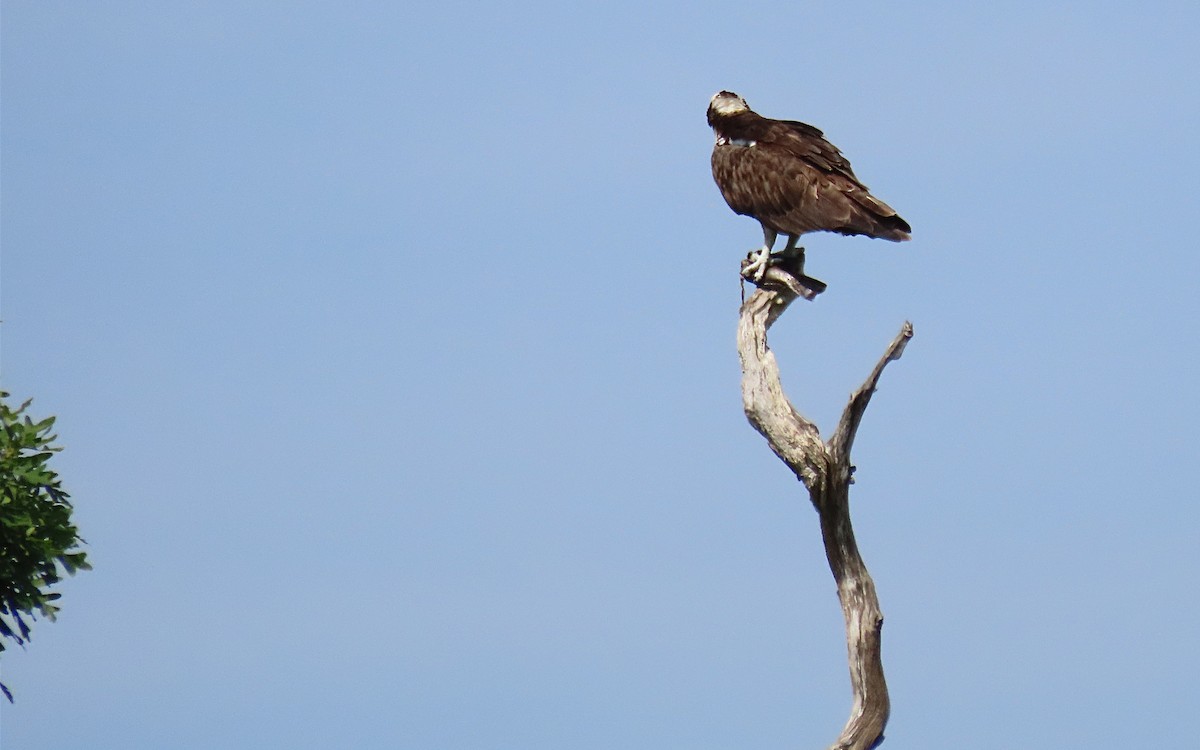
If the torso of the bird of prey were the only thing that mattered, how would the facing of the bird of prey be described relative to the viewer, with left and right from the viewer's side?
facing to the left of the viewer
